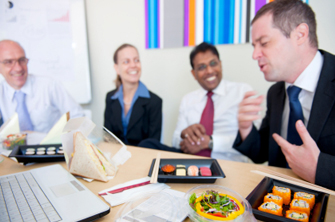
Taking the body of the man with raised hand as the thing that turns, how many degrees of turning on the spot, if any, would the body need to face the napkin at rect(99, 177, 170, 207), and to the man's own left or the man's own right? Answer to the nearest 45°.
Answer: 0° — they already face it

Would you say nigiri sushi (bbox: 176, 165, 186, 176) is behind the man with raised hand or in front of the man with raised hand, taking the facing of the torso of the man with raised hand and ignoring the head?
in front

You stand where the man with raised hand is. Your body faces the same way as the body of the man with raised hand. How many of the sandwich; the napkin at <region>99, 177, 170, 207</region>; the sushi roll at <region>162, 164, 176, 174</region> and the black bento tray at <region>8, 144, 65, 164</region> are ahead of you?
4

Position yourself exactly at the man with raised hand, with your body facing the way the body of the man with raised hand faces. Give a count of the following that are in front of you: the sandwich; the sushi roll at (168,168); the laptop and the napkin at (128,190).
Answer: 4

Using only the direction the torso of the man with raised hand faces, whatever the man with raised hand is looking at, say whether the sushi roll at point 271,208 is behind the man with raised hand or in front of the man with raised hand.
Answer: in front

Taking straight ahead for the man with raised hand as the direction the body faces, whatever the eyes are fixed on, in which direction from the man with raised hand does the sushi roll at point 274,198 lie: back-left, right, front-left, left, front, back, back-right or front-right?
front-left

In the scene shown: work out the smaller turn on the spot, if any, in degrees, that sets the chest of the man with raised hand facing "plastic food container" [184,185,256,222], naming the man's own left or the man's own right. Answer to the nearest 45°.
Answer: approximately 45° to the man's own left

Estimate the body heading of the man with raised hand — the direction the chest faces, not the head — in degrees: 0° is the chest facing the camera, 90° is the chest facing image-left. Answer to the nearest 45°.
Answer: approximately 45°

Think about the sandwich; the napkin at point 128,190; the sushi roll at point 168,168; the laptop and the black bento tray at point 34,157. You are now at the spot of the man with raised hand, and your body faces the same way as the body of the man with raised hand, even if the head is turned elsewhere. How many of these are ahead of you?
5

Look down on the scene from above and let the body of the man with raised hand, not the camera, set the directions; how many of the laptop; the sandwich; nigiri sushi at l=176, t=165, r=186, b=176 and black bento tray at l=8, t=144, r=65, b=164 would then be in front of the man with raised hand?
4

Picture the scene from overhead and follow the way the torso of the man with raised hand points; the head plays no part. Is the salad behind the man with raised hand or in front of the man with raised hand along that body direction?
in front

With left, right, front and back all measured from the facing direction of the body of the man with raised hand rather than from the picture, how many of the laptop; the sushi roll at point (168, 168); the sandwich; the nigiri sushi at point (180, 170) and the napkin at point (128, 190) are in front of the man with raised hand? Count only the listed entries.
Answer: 5
